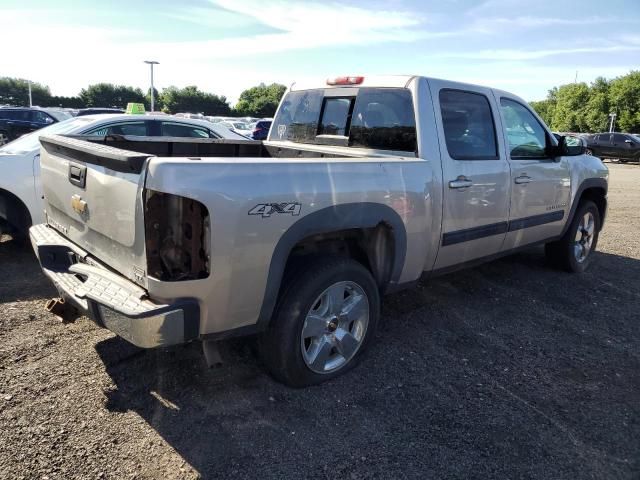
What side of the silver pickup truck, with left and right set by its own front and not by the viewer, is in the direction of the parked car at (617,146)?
front

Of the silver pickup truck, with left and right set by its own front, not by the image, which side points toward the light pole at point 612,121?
front

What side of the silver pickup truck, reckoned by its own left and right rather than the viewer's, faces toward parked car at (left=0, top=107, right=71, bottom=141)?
left

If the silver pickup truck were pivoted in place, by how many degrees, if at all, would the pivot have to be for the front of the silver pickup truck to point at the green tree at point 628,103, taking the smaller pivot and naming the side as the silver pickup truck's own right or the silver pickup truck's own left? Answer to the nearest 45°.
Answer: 0° — it already faces it

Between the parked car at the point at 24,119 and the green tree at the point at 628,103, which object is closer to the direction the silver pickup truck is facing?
the green tree

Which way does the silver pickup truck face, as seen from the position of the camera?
facing away from the viewer and to the right of the viewer
